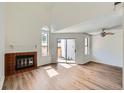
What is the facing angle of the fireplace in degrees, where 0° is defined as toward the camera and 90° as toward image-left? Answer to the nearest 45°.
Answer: approximately 315°
